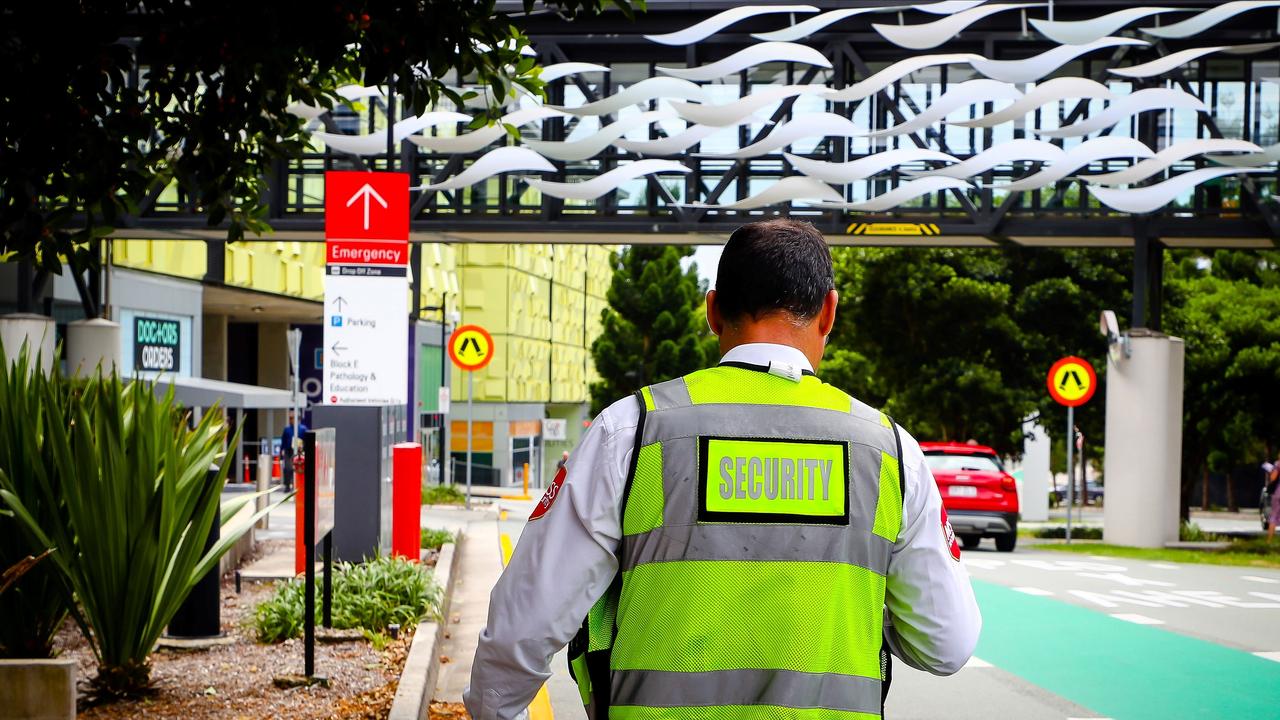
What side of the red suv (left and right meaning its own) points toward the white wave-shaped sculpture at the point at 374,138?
left

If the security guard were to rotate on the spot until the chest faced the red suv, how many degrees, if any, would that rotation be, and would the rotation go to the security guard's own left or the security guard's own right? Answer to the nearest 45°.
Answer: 0° — they already face it

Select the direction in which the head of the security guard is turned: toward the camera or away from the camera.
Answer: away from the camera

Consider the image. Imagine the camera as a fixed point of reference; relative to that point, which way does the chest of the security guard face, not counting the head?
away from the camera

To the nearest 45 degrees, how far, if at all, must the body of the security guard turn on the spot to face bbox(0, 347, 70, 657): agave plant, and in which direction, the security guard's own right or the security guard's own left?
approximately 45° to the security guard's own left

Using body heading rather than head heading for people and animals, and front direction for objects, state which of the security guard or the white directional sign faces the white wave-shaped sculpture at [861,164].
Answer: the security guard

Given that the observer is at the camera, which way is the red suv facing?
facing away from the viewer

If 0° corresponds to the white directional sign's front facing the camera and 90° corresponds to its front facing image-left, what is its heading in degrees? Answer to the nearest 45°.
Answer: approximately 0°

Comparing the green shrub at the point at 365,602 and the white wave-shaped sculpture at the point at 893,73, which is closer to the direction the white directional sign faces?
the green shrub

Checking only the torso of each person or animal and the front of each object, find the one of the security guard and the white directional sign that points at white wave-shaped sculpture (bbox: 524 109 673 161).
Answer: the security guard
